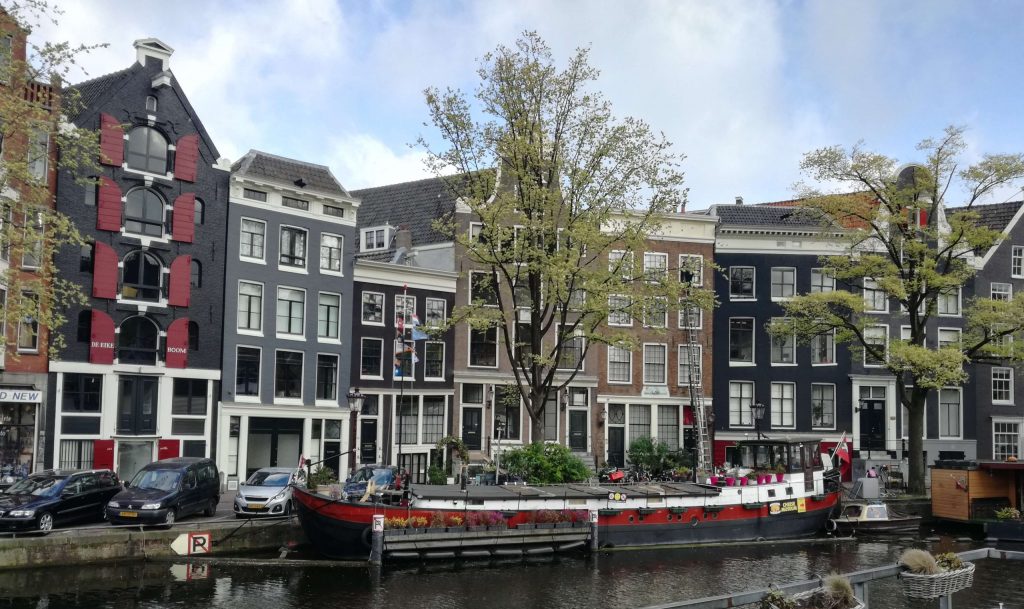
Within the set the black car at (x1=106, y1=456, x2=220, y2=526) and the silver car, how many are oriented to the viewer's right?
0

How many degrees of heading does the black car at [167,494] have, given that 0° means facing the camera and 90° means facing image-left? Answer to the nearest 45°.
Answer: approximately 45°

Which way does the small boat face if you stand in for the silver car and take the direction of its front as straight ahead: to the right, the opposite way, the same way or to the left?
to the right

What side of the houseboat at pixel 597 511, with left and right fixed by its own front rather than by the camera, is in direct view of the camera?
left

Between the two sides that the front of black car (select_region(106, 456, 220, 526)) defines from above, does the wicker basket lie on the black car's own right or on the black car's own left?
on the black car's own left

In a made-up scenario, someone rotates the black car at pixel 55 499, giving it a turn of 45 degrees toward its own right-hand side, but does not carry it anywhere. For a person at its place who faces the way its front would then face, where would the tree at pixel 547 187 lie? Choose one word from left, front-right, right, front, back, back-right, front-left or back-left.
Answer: back

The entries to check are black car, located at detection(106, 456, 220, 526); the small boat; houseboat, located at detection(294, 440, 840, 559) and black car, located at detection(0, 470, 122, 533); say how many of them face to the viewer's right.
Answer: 1

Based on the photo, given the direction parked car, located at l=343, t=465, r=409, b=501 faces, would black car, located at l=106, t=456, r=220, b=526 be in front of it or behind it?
in front

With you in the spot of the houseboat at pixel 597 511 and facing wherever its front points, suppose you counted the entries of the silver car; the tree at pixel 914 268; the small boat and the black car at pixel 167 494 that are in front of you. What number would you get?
2

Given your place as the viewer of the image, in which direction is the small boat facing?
facing to the left of the viewer

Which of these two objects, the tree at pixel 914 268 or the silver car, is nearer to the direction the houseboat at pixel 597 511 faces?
the silver car

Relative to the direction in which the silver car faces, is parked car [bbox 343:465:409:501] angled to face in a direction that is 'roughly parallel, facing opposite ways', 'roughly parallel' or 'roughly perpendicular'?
roughly parallel
